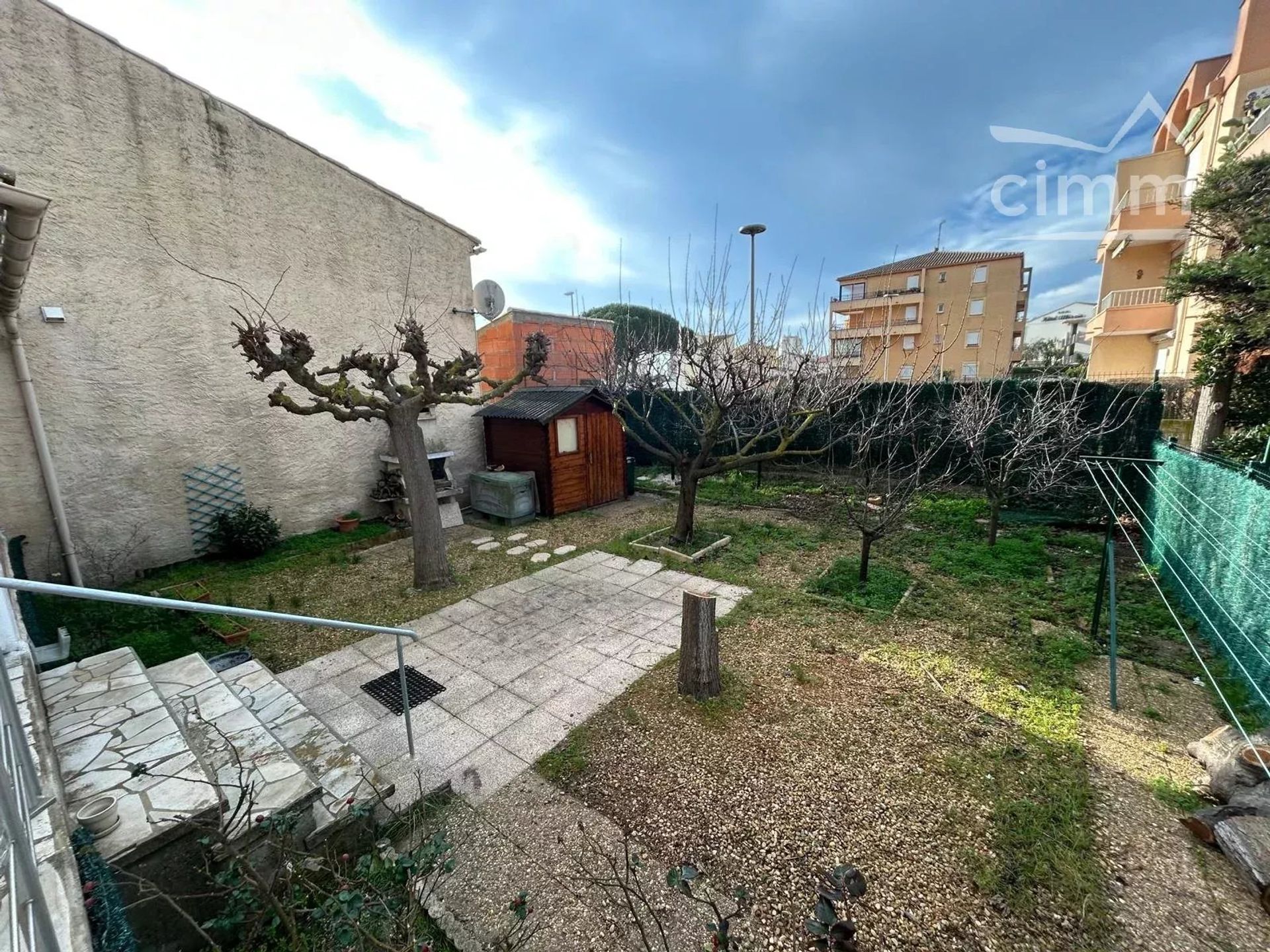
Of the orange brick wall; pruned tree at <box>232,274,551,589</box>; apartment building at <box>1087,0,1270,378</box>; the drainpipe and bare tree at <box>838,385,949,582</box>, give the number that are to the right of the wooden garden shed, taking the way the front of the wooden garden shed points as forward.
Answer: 2

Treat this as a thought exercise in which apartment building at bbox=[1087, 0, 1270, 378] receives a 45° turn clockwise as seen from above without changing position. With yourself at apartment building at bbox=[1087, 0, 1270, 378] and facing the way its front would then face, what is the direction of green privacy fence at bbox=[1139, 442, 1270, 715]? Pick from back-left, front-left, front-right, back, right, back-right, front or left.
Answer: left

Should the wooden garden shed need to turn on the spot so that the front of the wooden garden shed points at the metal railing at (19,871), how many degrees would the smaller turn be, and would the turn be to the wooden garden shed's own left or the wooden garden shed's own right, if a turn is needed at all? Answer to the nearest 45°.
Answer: approximately 45° to the wooden garden shed's own right

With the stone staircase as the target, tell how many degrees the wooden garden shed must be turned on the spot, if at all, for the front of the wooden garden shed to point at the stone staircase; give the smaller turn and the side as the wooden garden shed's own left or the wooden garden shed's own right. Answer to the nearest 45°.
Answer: approximately 45° to the wooden garden shed's own right

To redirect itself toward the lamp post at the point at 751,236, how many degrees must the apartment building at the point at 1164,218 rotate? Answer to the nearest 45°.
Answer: approximately 45° to its right

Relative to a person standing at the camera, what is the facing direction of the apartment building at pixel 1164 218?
facing the viewer and to the left of the viewer

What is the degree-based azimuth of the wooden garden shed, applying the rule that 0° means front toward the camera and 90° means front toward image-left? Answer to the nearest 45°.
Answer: approximately 315°

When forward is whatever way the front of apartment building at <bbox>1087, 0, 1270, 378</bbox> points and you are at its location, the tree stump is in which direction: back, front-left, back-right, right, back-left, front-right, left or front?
front-left

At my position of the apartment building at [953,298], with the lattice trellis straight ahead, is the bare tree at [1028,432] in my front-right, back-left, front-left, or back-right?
front-left

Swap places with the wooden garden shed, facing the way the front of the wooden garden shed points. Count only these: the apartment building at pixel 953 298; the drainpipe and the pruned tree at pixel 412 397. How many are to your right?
2

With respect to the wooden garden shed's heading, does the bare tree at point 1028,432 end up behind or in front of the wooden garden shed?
in front

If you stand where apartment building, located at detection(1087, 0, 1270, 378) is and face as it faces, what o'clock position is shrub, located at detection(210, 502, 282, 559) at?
The shrub is roughly at 11 o'clock from the apartment building.

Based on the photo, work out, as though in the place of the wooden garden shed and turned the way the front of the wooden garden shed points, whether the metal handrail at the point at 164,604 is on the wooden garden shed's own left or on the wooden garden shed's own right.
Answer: on the wooden garden shed's own right

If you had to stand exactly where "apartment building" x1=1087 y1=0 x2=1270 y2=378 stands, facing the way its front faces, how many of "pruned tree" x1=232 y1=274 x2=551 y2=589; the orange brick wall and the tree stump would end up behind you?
0

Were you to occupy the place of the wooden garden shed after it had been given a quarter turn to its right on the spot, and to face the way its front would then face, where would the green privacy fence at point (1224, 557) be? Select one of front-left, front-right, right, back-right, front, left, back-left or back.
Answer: left

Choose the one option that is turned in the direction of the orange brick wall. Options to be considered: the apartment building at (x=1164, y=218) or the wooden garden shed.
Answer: the apartment building

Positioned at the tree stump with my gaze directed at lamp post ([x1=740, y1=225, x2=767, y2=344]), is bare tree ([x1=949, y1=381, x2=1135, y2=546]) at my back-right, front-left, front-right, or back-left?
front-right

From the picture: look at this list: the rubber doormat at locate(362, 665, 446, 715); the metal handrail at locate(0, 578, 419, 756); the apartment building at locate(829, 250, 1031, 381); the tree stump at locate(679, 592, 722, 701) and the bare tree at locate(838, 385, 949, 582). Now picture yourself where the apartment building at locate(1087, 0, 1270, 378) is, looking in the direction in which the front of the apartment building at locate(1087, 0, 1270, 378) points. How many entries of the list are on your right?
1

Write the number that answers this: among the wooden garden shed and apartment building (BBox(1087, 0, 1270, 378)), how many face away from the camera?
0

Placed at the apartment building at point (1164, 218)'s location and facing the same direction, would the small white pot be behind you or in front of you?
in front

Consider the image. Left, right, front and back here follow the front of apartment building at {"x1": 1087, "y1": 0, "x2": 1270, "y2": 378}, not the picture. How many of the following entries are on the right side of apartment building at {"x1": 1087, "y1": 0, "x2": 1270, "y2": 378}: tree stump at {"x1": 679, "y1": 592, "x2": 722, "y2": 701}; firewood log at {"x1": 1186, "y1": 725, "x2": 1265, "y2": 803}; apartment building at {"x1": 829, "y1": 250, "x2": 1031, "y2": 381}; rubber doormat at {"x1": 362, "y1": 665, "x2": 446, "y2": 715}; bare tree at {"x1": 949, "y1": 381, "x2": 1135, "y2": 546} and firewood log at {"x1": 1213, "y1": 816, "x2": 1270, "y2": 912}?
1

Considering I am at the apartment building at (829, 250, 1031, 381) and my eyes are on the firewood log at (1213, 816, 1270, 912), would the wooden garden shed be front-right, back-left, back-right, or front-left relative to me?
front-right
